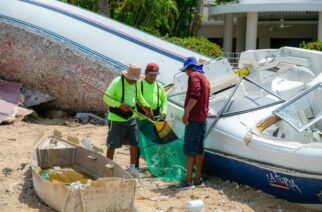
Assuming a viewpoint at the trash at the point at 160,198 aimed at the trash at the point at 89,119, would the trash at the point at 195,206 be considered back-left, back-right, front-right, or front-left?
back-right

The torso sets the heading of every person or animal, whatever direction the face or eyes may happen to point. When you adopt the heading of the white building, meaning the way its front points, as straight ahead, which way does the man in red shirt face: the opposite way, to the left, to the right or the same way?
to the right

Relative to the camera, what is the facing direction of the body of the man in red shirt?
to the viewer's left

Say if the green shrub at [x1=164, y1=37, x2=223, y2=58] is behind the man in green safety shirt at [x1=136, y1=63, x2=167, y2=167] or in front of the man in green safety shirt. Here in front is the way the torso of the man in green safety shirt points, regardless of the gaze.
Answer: behind

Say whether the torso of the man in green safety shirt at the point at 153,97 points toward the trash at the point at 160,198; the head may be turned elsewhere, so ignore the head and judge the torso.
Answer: yes

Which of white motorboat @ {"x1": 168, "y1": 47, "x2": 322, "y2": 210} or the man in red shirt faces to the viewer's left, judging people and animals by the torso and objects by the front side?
the man in red shirt

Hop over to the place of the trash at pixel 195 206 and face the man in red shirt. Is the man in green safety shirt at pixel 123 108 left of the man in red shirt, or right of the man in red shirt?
left

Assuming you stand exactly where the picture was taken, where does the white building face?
facing the viewer

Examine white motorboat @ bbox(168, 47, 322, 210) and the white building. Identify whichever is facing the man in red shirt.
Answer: the white building

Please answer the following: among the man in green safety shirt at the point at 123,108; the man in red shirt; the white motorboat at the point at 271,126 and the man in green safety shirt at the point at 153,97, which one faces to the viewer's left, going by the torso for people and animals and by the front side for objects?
the man in red shirt

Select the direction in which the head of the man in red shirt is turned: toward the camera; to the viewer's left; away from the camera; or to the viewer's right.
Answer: to the viewer's left

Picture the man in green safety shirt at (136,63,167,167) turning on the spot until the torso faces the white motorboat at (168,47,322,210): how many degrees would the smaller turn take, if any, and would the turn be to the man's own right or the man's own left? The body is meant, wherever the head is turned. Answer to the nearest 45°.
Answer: approximately 45° to the man's own left

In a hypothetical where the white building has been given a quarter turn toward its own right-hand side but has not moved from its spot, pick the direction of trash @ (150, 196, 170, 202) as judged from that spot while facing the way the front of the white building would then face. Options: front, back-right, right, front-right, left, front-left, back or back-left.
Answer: left

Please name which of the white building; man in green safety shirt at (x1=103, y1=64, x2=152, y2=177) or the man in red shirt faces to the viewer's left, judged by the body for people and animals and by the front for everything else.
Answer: the man in red shirt

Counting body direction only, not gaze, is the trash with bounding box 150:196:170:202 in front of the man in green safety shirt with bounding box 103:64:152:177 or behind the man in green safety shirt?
in front
